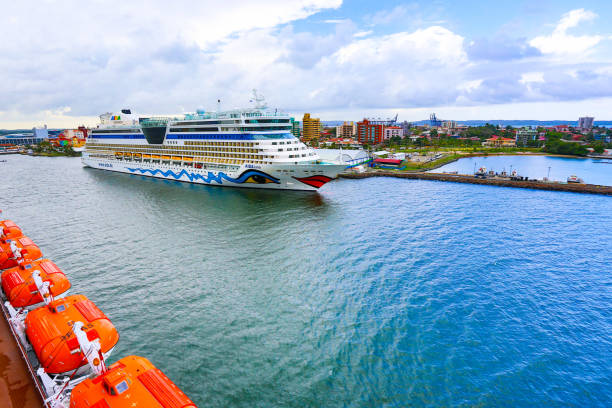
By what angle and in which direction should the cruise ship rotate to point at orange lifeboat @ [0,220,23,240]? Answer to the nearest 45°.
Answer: approximately 90° to its right

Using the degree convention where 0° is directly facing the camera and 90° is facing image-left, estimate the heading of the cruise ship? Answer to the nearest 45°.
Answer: approximately 315°

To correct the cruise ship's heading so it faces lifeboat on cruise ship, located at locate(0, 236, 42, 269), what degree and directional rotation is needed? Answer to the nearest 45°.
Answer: approximately 90° to its right

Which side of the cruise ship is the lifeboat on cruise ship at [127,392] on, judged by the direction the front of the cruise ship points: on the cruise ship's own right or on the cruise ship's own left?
on the cruise ship's own right

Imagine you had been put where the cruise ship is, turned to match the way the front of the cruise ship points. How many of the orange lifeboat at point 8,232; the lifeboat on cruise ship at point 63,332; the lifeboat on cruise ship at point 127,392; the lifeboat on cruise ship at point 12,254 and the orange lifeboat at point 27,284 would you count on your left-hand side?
0

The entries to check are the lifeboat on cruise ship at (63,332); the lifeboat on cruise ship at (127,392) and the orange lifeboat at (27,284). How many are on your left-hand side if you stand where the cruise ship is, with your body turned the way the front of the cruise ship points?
0

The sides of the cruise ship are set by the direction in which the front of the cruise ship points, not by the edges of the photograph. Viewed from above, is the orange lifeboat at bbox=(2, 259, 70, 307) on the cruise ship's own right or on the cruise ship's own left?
on the cruise ship's own right

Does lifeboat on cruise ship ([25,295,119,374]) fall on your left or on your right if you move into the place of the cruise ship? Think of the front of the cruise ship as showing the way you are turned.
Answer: on your right

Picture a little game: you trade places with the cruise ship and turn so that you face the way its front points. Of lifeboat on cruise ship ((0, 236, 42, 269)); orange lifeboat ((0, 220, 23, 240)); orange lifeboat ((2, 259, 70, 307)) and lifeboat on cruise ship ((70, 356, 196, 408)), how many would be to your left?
0

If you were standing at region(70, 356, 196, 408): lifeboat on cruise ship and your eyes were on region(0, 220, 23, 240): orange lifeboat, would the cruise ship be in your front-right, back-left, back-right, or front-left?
front-right

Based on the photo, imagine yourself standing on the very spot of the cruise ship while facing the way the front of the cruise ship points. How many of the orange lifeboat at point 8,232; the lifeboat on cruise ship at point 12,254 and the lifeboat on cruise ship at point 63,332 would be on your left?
0

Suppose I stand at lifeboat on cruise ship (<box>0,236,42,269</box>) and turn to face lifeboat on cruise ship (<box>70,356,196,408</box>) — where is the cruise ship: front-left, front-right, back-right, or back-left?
back-left
